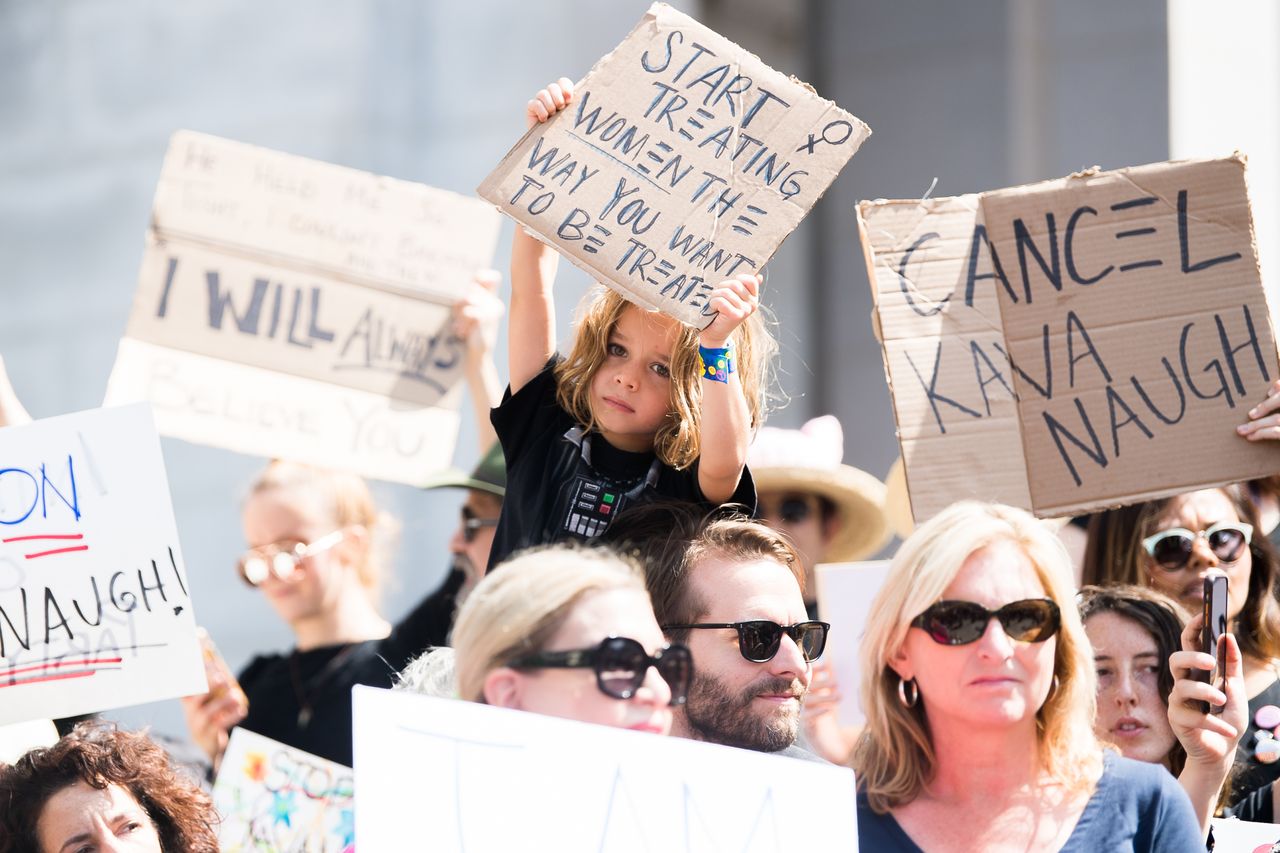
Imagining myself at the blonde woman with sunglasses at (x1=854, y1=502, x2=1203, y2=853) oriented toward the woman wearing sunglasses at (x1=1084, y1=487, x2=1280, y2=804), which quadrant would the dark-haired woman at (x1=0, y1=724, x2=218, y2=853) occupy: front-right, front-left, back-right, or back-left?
back-left

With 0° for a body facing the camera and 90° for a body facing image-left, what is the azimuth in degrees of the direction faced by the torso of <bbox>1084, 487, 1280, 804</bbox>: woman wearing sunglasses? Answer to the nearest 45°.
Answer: approximately 0°

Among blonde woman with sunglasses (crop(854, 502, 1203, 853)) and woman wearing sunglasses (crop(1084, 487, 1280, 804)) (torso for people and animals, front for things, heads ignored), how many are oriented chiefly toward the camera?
2

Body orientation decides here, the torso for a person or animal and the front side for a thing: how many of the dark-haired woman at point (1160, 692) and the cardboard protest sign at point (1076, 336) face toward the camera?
2

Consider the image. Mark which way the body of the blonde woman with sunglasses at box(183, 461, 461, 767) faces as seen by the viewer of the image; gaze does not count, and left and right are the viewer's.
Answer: facing the viewer and to the left of the viewer

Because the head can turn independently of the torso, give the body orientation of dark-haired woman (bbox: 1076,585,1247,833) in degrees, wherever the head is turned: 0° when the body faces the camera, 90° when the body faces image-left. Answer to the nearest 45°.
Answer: approximately 0°
